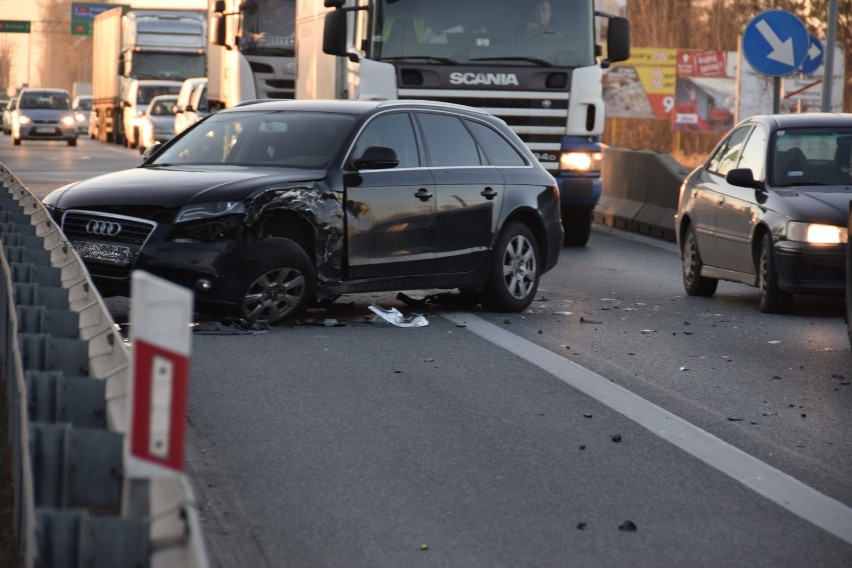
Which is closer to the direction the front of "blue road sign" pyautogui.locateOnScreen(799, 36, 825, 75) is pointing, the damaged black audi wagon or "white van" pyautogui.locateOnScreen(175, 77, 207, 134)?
the damaged black audi wagon

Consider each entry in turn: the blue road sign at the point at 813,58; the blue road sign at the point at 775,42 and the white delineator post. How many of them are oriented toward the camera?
3

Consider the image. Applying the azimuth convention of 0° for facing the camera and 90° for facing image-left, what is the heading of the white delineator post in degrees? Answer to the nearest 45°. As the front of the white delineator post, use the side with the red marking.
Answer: approximately 0°

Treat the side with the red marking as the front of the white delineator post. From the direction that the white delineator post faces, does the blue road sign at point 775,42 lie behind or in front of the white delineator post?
behind

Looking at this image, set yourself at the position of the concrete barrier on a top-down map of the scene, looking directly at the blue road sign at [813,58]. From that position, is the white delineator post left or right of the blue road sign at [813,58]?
right

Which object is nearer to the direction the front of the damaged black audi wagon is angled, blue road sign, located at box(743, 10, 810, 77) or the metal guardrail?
the metal guardrail

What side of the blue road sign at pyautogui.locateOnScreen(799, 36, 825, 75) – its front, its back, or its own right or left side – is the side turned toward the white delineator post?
front

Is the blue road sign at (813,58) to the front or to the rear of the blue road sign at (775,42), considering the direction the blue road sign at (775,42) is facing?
to the rear

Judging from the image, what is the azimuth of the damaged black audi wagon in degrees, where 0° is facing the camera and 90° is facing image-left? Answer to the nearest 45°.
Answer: approximately 45°

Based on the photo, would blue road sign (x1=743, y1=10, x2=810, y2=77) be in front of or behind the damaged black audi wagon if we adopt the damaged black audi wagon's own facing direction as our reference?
behind

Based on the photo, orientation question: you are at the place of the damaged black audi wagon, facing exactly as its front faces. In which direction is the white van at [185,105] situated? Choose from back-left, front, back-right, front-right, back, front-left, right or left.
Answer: back-right

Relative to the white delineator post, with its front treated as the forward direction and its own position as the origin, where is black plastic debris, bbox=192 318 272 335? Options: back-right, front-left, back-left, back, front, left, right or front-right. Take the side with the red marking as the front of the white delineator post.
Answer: back

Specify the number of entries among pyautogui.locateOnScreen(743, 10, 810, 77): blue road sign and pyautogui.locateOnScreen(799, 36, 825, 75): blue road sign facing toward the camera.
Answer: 2

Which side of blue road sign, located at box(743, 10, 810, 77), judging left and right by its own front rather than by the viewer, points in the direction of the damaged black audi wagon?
front
